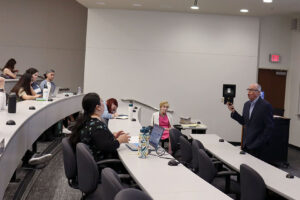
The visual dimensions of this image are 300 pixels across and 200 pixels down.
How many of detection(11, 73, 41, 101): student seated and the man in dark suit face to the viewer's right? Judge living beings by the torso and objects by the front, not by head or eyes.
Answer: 1

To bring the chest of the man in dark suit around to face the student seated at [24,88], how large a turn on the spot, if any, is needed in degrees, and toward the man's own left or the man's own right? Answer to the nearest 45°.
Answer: approximately 45° to the man's own right

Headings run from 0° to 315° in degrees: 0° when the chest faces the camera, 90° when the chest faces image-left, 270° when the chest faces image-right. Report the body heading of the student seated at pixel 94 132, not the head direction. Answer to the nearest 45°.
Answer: approximately 225°

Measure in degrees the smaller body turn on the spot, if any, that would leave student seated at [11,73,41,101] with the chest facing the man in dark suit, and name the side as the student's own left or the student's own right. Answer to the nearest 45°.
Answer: approximately 45° to the student's own right

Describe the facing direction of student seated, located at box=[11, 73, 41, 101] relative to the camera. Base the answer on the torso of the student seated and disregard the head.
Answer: to the viewer's right

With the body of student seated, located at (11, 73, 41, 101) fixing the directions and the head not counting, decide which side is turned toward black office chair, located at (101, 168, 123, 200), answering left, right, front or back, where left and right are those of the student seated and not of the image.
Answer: right

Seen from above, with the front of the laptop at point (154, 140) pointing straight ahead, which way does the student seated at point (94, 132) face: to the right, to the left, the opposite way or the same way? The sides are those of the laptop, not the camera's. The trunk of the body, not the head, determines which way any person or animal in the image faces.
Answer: the opposite way

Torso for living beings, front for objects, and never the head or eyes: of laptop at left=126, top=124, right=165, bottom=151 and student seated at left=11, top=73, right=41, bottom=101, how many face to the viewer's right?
1

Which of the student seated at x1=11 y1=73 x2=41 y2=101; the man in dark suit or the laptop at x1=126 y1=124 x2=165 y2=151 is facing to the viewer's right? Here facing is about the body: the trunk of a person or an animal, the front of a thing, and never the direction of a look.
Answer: the student seated

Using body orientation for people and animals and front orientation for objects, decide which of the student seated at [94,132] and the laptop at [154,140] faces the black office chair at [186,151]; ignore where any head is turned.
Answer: the student seated
